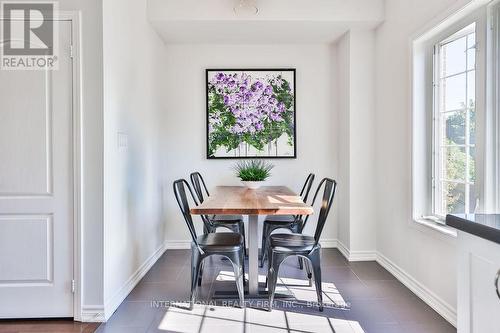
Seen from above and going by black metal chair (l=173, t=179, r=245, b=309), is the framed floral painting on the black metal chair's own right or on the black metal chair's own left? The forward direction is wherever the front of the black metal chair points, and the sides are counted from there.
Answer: on the black metal chair's own left

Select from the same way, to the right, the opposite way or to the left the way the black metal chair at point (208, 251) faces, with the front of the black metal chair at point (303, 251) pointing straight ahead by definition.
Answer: the opposite way

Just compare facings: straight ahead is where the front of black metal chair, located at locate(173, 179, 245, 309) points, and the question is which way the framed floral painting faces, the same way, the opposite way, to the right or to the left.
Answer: to the right

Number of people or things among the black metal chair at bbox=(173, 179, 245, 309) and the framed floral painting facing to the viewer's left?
0

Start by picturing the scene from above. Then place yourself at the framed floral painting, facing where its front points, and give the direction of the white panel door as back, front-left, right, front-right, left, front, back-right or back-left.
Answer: front-right

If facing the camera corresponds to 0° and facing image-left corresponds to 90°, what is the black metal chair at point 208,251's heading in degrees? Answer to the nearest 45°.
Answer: approximately 270°

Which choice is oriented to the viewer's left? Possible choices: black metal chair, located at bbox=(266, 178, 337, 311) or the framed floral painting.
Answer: the black metal chair

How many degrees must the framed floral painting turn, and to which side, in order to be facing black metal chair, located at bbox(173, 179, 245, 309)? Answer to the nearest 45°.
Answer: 0° — it already faces it

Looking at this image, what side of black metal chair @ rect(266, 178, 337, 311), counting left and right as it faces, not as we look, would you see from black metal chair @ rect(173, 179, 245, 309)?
front

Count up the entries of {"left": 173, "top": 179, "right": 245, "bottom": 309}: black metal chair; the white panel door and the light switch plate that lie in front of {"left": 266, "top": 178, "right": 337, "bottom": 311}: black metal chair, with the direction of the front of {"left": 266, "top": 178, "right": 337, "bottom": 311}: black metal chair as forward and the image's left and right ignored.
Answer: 3

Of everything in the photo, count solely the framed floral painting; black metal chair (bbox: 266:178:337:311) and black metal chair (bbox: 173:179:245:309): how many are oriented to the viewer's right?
1

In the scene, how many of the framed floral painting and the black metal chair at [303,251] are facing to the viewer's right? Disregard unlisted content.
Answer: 0

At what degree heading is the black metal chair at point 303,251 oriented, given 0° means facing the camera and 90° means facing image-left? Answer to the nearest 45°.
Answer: approximately 90°
